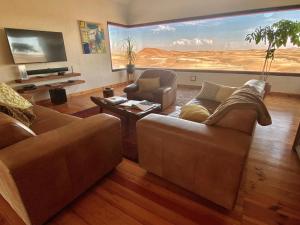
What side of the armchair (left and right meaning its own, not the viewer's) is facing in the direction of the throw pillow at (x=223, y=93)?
left

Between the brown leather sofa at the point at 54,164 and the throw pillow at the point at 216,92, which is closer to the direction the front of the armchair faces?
the brown leather sofa

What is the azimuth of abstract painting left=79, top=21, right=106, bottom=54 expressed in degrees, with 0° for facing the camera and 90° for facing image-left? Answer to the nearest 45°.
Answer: approximately 315°

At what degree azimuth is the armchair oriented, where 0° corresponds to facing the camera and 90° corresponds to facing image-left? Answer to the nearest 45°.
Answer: approximately 45°

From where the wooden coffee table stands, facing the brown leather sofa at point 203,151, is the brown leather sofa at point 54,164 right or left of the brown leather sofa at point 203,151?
right

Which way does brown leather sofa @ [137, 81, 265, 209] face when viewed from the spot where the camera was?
facing away from the viewer and to the left of the viewer
